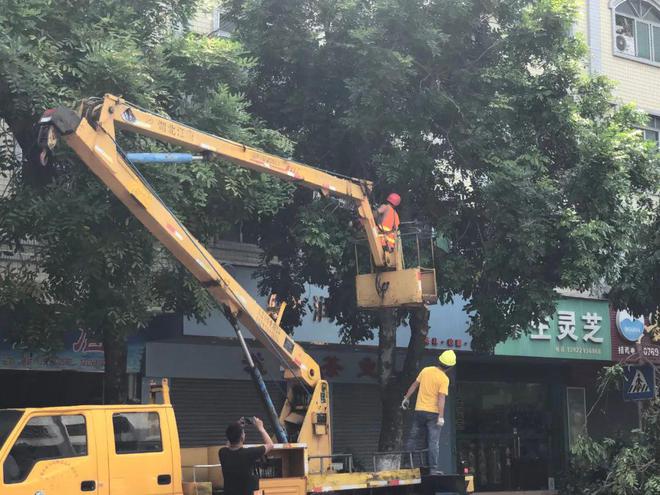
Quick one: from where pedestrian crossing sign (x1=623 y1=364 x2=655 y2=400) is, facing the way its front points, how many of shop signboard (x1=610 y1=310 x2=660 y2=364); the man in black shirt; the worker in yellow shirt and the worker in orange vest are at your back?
1

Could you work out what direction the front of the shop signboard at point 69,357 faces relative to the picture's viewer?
facing the viewer

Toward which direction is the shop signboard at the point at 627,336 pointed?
toward the camera

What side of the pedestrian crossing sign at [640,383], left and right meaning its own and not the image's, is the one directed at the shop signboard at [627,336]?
back

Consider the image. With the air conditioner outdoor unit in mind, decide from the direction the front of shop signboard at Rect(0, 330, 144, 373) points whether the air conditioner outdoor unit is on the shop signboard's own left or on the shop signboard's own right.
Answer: on the shop signboard's own left

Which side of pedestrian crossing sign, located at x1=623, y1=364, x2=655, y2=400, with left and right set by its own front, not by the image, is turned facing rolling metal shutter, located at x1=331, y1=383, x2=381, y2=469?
right

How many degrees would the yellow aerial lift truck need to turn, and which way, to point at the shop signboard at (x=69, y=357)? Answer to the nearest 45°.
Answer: approximately 90° to its right

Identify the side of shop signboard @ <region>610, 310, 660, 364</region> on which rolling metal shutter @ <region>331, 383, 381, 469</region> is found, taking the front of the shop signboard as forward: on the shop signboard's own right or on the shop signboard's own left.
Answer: on the shop signboard's own right
